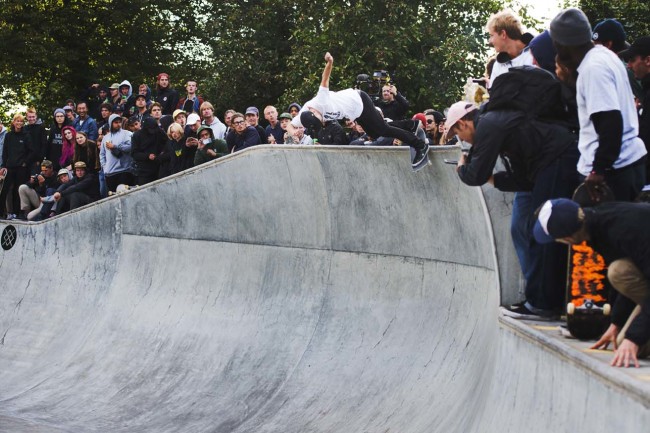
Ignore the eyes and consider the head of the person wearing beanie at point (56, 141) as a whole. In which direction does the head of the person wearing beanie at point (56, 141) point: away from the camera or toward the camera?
toward the camera

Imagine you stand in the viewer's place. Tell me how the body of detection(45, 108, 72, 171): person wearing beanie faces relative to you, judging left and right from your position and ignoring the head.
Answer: facing the viewer

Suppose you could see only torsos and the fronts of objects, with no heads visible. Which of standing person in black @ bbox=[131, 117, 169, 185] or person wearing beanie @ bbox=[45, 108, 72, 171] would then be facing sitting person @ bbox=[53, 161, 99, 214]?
the person wearing beanie

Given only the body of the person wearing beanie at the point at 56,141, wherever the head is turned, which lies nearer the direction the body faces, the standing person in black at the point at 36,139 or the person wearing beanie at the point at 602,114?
the person wearing beanie

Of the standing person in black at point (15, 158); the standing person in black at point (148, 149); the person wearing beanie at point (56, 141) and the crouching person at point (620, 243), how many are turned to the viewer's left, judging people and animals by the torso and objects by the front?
1

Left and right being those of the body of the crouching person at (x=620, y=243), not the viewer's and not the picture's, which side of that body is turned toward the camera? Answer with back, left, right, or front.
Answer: left

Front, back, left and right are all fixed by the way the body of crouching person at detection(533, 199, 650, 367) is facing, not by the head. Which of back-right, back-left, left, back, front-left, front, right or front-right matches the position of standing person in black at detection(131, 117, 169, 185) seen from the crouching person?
front-right

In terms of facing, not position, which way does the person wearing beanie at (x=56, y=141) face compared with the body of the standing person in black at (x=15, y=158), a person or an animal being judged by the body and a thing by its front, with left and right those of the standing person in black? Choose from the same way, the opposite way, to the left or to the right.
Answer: the same way

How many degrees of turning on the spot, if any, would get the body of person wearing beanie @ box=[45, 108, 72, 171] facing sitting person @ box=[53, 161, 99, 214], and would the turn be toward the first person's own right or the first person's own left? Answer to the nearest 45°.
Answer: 0° — they already face them

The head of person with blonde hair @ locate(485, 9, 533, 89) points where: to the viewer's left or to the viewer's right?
to the viewer's left

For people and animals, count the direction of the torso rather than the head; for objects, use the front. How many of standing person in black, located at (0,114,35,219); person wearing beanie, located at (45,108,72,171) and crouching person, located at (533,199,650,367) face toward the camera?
2
